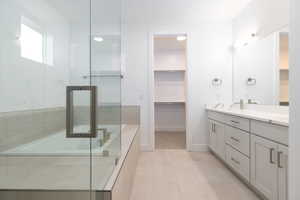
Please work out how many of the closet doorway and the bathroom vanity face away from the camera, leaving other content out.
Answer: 0

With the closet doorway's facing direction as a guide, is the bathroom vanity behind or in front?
in front

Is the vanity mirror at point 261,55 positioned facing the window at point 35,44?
yes

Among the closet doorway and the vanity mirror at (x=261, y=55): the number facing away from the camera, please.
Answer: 0

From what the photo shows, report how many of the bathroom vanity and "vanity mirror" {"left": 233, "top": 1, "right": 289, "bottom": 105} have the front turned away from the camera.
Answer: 0

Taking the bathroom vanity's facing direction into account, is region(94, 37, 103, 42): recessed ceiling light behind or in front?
in front

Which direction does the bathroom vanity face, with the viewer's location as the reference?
facing the viewer and to the left of the viewer

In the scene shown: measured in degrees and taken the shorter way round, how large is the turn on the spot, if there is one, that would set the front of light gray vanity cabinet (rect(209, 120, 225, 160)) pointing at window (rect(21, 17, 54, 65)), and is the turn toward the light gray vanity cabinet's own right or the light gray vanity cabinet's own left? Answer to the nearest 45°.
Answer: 0° — it already faces it

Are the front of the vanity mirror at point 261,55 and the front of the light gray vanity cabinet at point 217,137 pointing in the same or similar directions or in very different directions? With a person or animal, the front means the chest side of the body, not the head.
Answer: same or similar directions

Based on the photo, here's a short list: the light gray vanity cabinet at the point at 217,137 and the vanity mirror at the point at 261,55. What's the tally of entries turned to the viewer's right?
0

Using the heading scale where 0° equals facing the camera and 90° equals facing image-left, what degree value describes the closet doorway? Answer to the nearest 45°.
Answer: approximately 0°
